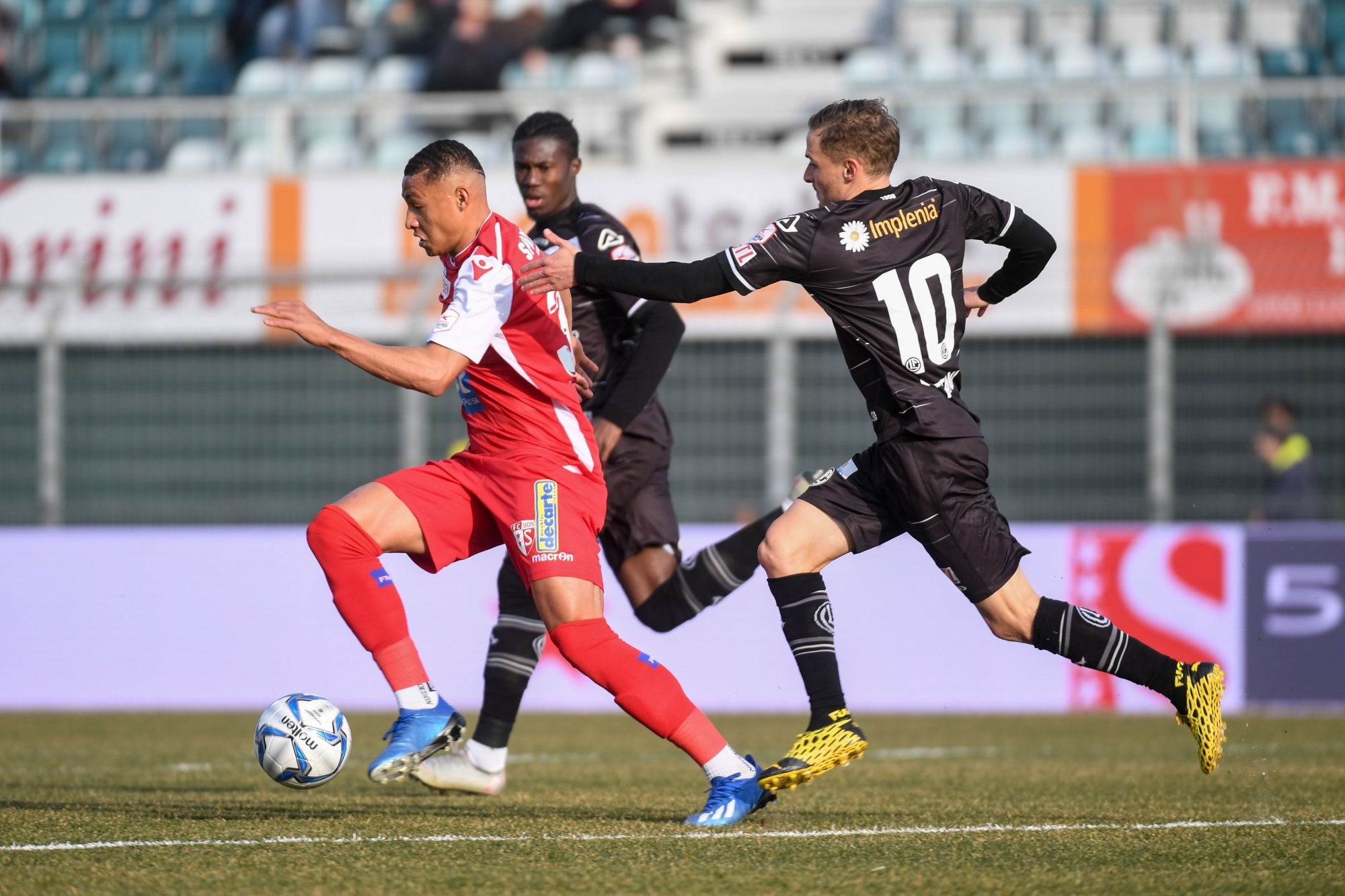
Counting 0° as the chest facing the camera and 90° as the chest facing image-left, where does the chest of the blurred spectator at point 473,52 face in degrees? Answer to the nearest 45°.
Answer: approximately 0°

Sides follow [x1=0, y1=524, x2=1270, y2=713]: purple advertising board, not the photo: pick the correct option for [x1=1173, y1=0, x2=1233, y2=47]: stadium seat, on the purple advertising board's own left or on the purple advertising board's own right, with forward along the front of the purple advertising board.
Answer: on the purple advertising board's own left

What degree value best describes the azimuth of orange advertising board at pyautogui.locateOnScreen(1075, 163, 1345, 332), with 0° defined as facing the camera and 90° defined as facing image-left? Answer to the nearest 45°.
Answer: approximately 0°

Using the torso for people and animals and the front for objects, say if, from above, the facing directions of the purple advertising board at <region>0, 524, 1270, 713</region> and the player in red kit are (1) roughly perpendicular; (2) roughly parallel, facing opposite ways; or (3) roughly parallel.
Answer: roughly perpendicular

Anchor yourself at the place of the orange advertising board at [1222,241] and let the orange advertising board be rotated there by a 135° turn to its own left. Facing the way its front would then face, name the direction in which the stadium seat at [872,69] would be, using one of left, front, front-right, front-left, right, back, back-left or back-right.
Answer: left

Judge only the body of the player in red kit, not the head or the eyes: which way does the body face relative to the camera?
to the viewer's left

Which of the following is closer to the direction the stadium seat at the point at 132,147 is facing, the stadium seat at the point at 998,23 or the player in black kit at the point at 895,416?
the player in black kit

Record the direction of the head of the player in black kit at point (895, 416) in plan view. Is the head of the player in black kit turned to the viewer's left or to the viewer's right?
to the viewer's left

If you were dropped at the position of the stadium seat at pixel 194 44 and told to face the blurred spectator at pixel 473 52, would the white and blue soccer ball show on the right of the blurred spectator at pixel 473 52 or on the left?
right

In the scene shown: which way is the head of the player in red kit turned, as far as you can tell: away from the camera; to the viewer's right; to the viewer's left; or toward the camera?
to the viewer's left

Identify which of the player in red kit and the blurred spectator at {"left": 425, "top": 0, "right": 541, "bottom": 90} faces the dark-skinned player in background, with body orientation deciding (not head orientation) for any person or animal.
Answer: the blurred spectator

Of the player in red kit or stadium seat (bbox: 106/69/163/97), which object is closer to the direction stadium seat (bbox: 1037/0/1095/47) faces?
the player in red kit

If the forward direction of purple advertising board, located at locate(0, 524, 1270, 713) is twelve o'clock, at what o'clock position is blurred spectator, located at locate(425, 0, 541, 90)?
The blurred spectator is roughly at 6 o'clock from the purple advertising board.
